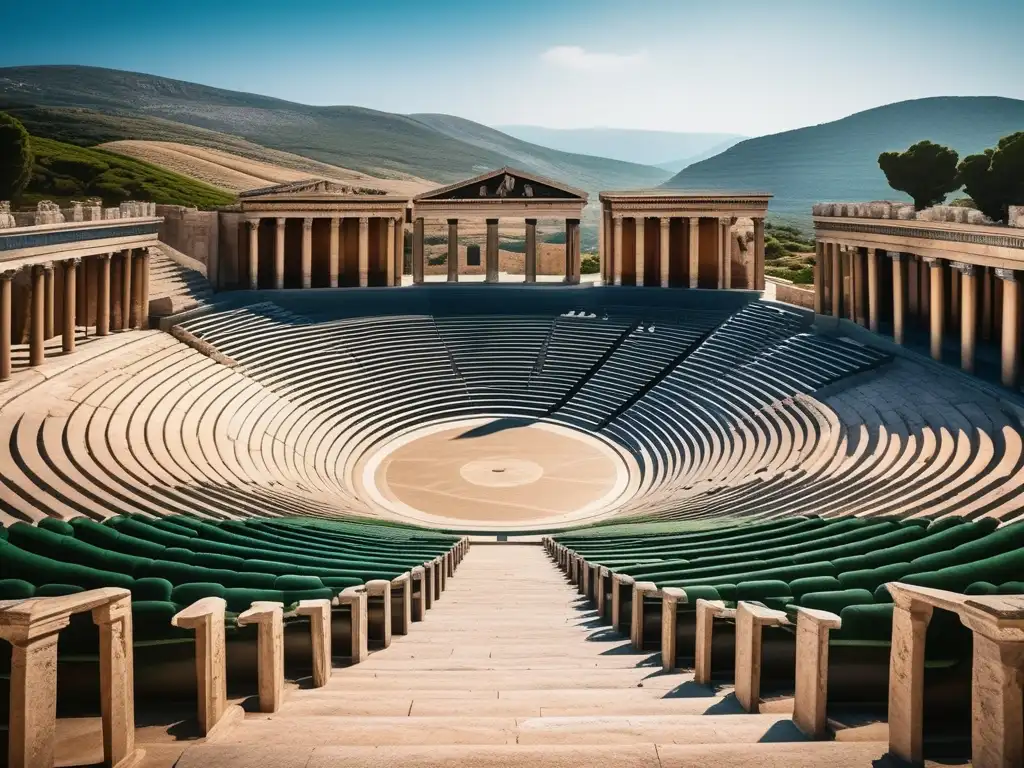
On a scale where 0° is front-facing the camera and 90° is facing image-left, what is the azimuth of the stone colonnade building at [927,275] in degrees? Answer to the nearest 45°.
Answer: approximately 45°

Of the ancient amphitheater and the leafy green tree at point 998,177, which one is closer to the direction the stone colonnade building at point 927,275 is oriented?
the ancient amphitheater

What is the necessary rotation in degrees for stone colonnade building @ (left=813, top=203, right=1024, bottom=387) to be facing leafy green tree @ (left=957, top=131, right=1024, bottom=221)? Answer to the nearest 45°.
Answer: approximately 135° to its right
